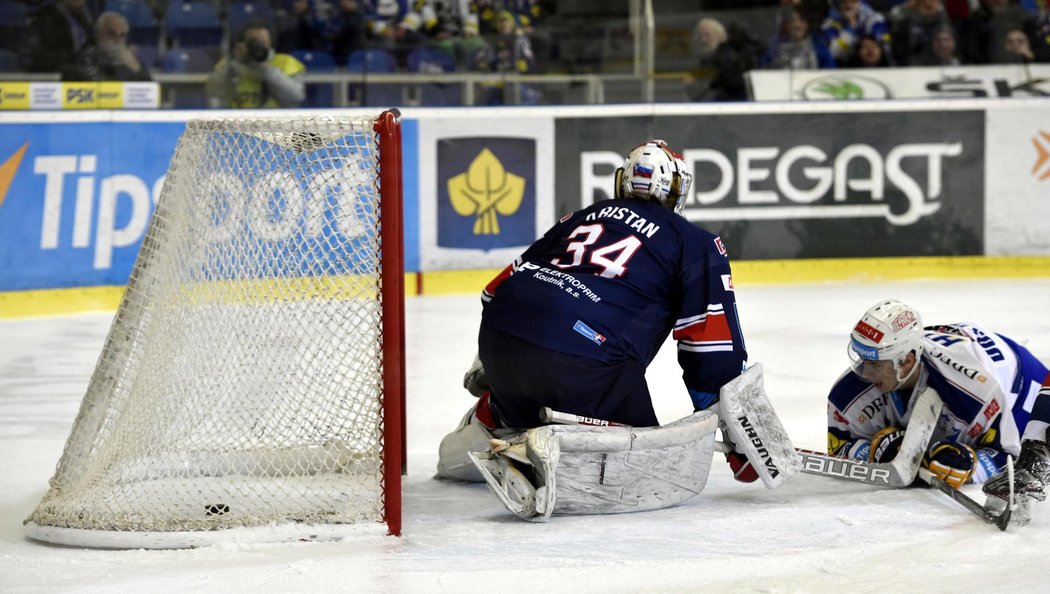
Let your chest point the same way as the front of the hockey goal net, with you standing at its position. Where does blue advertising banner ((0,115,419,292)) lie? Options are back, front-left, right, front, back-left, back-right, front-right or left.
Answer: left

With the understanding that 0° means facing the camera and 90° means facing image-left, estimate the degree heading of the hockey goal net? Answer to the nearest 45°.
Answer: approximately 270°

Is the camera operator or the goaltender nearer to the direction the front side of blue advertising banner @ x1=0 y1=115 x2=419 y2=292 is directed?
the goaltender

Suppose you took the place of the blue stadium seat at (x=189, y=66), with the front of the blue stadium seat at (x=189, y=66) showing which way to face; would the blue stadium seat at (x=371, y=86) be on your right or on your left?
on your left

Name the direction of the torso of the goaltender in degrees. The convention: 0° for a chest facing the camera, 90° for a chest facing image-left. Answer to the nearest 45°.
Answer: approximately 225°

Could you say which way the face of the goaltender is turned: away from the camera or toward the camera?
away from the camera

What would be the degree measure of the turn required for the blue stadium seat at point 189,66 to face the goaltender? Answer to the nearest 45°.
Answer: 0° — it already faces them
